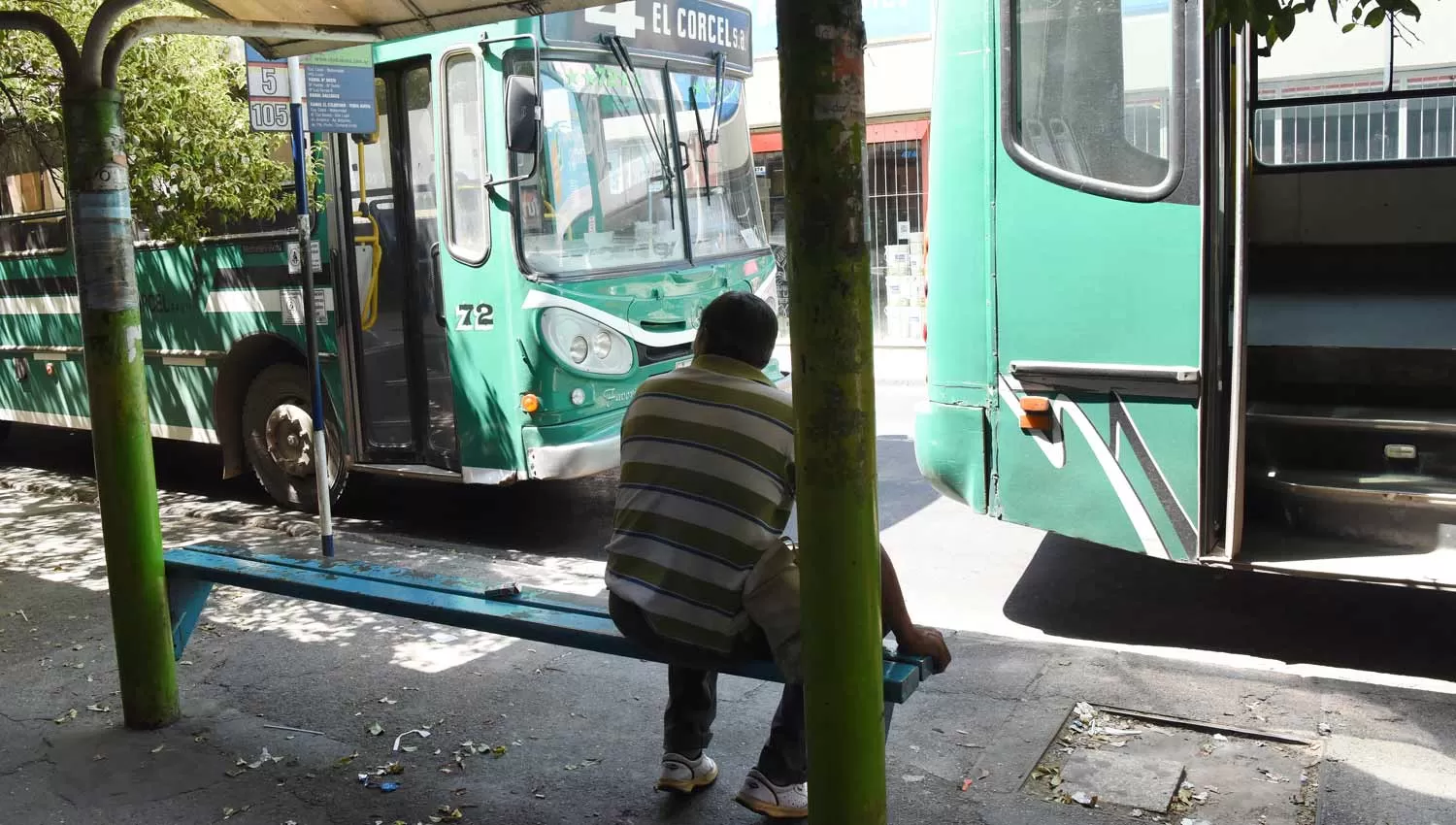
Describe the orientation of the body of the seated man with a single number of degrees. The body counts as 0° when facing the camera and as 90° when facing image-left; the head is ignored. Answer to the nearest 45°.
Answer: approximately 225°

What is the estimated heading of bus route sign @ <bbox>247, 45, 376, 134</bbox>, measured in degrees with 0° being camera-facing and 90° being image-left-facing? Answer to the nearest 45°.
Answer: approximately 0°

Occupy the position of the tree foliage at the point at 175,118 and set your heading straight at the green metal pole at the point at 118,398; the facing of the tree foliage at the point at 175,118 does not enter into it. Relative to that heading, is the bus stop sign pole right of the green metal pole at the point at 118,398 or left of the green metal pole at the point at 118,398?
left

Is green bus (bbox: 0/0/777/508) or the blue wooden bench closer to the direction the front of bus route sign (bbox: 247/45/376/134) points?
the blue wooden bench

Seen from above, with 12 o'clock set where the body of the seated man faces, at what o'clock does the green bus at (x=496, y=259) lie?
The green bus is roughly at 10 o'clock from the seated man.

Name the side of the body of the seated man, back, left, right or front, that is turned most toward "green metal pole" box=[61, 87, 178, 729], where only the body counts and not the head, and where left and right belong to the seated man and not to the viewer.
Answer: left

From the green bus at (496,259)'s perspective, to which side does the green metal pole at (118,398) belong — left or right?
on its right

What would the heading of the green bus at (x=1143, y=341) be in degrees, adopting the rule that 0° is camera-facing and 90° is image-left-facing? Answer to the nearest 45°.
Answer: approximately 270°

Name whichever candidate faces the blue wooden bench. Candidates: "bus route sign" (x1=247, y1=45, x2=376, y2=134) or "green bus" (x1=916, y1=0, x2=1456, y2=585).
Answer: the bus route sign

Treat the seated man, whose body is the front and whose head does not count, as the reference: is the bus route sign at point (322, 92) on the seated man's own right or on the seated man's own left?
on the seated man's own left

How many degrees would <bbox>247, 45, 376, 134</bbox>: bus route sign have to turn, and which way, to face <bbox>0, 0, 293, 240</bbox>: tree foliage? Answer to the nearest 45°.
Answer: approximately 135° to its right
